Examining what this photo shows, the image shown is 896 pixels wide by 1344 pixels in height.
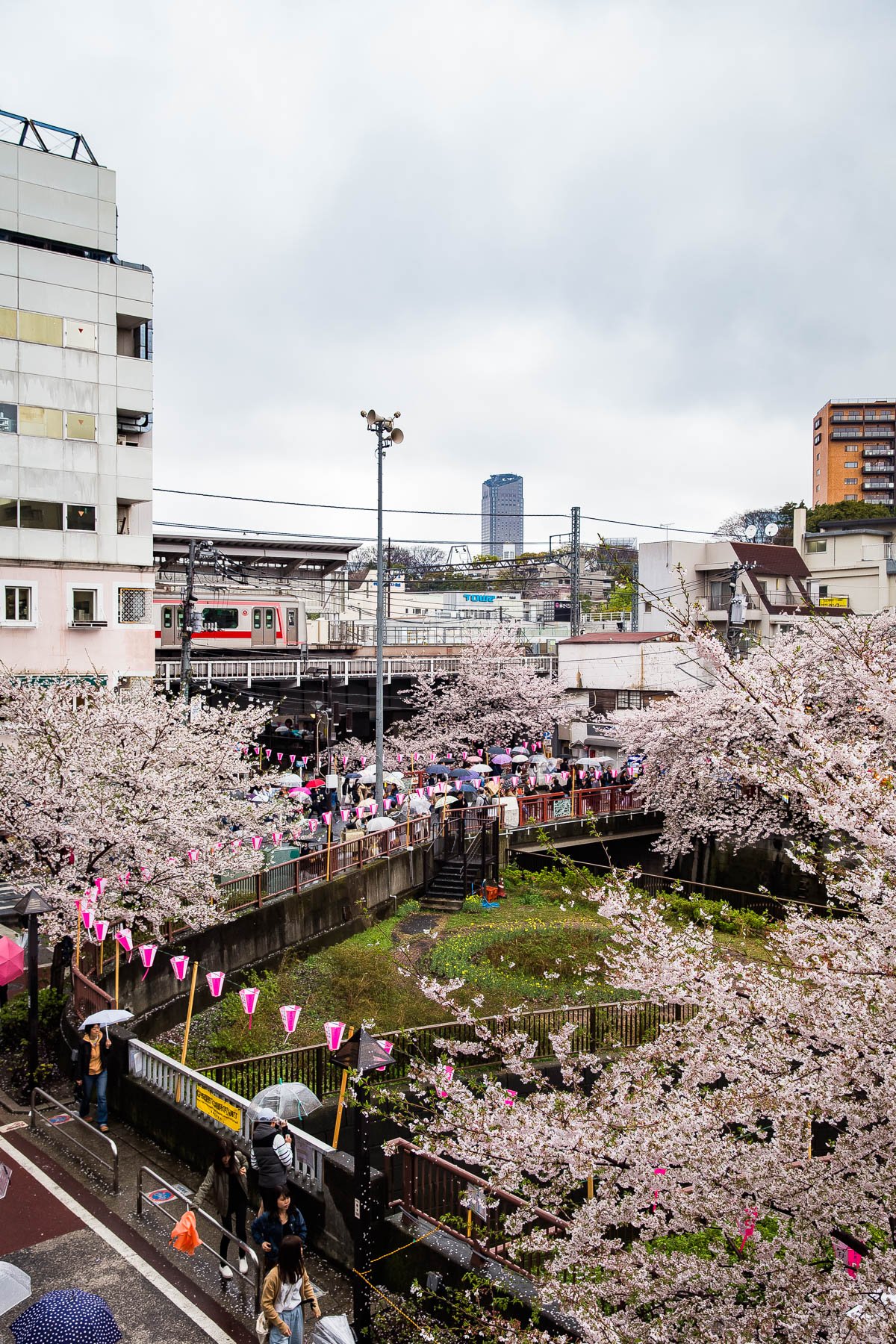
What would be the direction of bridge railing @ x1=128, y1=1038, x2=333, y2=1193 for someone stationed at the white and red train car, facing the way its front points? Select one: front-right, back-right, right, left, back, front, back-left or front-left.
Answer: right

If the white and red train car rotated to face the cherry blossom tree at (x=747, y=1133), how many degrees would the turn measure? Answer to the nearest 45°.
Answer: approximately 90° to its right

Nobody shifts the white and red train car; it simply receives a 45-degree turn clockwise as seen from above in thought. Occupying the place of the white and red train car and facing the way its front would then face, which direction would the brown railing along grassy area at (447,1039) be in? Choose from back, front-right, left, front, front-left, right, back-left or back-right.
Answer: front-right

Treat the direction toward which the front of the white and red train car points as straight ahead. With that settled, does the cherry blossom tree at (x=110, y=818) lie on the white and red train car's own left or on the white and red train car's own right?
on the white and red train car's own right

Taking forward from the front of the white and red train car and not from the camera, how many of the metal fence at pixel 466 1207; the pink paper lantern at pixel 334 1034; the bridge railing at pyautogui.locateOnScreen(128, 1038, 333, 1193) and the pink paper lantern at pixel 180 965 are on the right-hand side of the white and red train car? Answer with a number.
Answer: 4

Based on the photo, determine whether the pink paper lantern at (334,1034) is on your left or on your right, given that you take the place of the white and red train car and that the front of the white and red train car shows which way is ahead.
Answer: on your right

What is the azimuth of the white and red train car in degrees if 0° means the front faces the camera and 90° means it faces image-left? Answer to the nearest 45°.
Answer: approximately 270°

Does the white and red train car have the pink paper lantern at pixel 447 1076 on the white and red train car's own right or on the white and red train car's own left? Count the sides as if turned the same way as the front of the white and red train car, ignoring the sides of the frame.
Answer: on the white and red train car's own right

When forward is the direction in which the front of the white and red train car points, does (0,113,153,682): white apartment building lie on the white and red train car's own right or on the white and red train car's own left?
on the white and red train car's own right

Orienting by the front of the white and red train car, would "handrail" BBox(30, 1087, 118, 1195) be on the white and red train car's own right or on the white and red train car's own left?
on the white and red train car's own right

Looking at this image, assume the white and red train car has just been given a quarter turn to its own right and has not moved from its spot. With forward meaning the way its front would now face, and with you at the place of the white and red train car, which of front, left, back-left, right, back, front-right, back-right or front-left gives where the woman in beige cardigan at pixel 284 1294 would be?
front

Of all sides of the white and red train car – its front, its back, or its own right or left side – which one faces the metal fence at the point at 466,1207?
right

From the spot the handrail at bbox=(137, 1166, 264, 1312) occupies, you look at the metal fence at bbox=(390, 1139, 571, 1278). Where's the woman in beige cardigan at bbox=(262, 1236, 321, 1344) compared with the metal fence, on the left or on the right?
right
